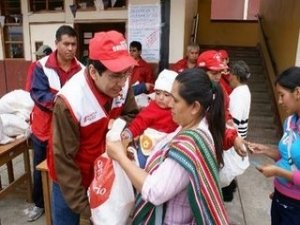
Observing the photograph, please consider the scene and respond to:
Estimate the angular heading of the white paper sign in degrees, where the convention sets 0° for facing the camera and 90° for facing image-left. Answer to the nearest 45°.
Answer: approximately 0°

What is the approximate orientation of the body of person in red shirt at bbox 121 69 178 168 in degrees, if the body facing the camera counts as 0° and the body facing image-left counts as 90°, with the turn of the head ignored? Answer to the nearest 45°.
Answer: approximately 45°

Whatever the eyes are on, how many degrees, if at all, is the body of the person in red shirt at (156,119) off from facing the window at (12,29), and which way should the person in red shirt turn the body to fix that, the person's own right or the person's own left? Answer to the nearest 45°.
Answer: approximately 90° to the person's own right

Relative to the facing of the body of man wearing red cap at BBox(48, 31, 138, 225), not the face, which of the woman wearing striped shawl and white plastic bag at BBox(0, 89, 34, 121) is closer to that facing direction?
the woman wearing striped shawl

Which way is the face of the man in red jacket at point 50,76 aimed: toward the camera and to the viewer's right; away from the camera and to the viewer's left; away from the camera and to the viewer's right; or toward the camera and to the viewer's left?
toward the camera and to the viewer's right

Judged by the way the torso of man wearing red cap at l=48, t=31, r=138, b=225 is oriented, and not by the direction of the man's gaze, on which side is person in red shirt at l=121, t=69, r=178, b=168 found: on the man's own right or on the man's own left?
on the man's own left

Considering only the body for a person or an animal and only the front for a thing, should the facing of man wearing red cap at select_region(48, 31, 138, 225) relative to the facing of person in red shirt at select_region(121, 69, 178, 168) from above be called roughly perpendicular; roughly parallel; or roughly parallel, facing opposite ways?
roughly perpendicular

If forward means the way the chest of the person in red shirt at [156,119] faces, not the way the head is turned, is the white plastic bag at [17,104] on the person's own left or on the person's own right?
on the person's own right
